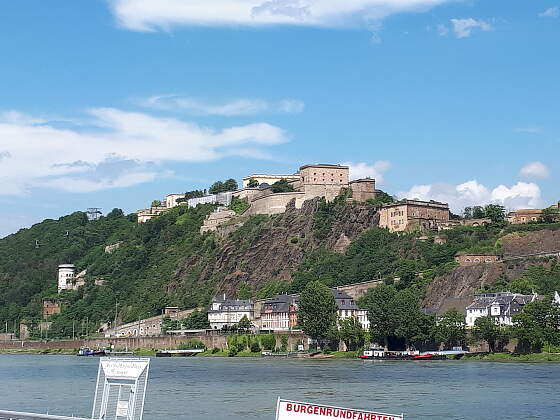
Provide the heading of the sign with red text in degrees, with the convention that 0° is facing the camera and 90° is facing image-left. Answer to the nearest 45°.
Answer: approximately 0°

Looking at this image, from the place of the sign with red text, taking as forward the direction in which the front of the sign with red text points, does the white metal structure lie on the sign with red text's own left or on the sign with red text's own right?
on the sign with red text's own right
